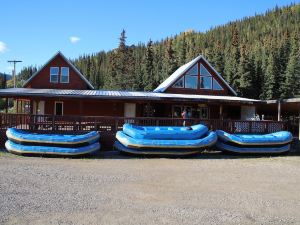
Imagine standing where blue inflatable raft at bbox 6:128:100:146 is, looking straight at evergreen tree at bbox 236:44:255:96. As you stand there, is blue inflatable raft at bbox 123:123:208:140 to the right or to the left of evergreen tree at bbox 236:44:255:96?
right

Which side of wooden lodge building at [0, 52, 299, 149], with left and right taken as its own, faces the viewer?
front

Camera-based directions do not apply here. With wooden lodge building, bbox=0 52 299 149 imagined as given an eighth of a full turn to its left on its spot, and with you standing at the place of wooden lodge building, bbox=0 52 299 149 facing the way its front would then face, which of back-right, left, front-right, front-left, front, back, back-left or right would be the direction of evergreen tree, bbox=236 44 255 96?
left

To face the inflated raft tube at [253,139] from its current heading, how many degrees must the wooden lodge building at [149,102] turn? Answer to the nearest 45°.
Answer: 0° — it already faces it

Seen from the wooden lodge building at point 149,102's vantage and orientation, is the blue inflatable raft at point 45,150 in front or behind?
in front

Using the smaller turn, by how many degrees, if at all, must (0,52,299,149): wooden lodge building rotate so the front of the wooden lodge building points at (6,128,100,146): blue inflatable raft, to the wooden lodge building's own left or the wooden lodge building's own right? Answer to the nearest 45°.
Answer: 0° — it already faces it

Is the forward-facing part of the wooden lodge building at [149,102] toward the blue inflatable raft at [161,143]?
yes

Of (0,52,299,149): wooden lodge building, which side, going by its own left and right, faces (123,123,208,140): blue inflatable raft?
front
